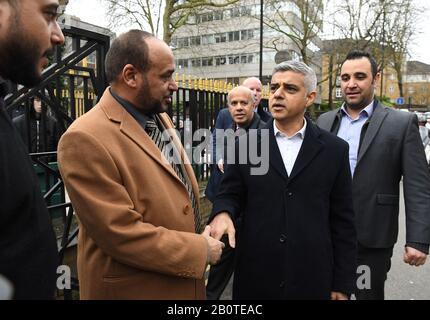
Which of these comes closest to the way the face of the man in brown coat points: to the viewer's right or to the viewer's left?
to the viewer's right

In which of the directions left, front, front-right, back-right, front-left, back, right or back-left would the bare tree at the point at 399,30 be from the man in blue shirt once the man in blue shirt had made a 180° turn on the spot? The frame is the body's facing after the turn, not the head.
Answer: front-left

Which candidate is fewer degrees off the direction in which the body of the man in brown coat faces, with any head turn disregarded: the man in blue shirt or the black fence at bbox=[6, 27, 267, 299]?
the man in blue shirt

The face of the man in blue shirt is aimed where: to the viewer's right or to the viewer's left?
to the viewer's left

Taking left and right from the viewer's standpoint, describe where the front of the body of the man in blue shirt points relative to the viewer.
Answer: facing the viewer and to the left of the viewer

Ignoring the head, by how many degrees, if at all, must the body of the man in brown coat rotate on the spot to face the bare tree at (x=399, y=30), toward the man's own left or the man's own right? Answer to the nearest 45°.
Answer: approximately 90° to the man's own left

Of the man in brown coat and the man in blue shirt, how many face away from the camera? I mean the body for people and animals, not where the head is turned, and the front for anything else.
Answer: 0

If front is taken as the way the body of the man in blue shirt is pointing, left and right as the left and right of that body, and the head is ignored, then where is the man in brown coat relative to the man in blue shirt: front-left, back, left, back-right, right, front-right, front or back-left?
front
